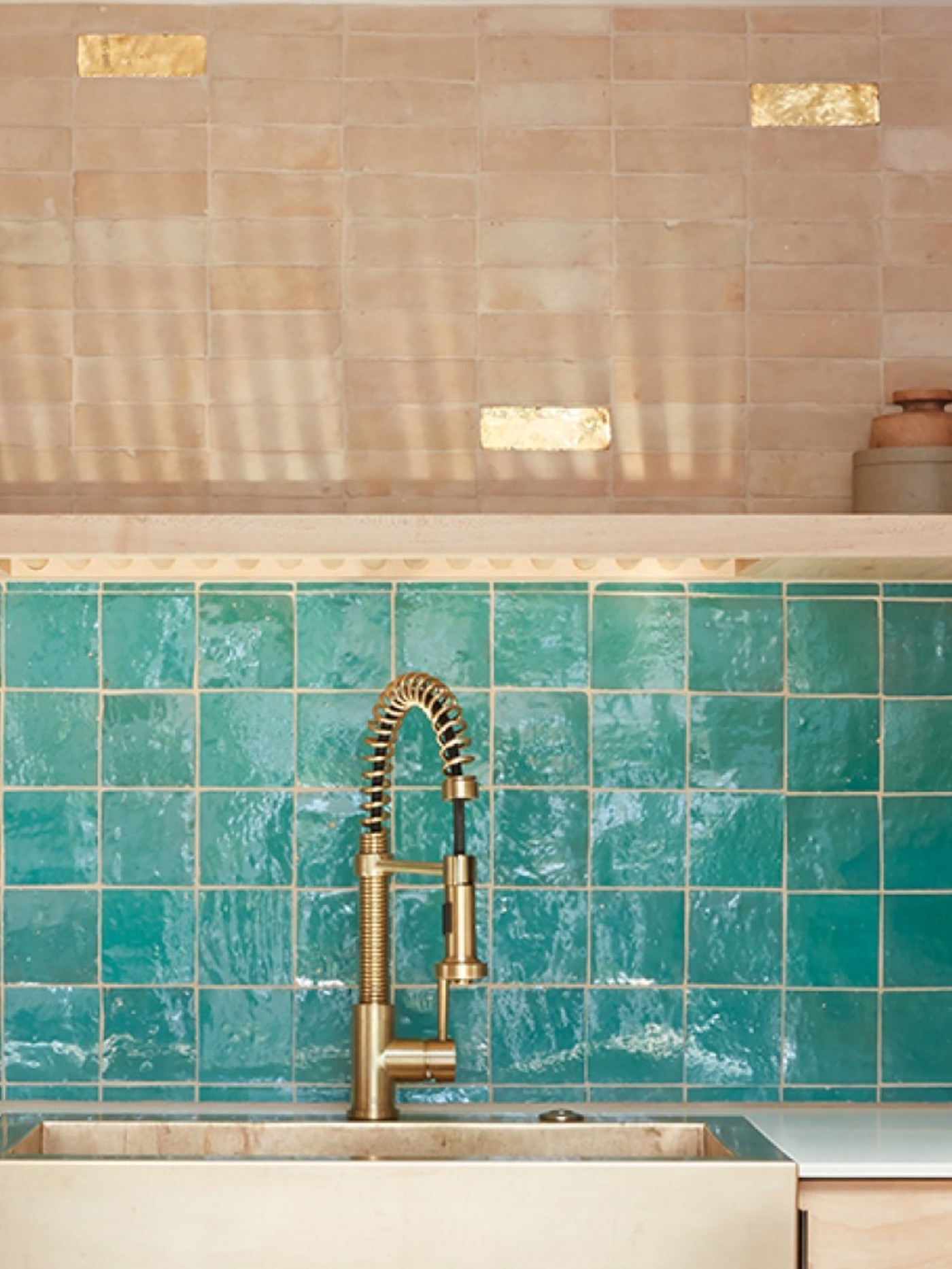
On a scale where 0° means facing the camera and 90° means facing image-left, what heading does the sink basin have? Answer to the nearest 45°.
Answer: approximately 0°
